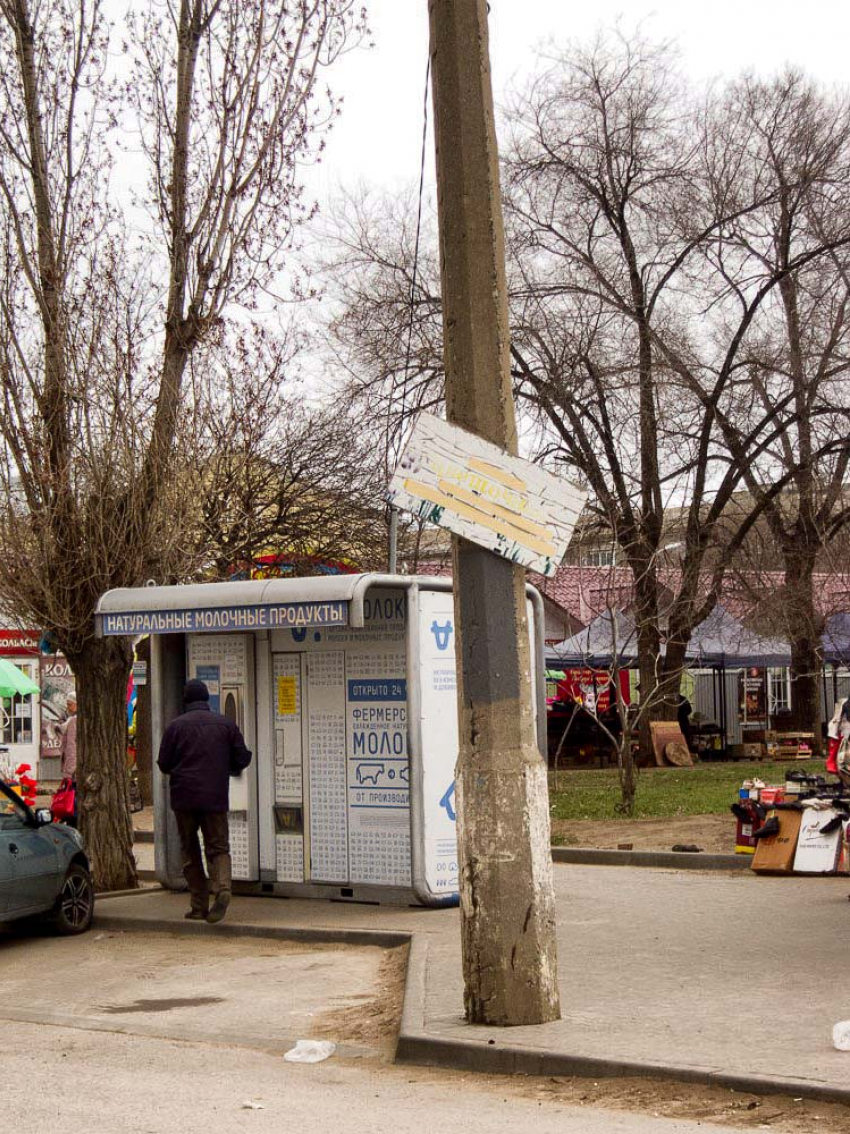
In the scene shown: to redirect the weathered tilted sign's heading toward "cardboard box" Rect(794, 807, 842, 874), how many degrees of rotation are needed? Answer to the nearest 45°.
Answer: approximately 135° to its left

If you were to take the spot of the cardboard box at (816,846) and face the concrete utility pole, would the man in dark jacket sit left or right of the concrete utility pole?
right

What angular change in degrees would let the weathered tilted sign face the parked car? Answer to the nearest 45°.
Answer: approximately 135° to its right

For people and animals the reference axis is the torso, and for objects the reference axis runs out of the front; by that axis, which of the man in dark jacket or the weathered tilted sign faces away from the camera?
the man in dark jacket

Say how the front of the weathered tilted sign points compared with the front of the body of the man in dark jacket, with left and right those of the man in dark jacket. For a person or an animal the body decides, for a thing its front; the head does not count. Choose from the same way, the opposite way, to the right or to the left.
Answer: the opposite way

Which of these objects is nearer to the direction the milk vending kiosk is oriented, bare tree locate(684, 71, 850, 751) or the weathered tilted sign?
the weathered tilted sign

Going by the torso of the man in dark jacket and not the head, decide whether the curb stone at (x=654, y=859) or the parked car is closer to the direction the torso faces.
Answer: the curb stone

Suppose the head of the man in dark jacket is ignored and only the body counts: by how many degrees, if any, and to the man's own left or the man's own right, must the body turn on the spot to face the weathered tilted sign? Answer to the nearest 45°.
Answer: approximately 180°

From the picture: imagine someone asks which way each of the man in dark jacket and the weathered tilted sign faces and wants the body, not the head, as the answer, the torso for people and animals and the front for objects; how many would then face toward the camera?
1

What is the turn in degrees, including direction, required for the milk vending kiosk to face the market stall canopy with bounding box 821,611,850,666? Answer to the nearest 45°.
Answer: approximately 180°

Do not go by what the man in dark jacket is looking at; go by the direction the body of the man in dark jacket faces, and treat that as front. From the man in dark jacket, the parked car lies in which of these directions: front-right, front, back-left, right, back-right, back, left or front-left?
left

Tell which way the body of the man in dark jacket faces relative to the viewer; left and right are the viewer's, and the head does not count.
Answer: facing away from the viewer

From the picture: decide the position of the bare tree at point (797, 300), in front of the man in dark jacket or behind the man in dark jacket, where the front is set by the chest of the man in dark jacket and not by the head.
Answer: in front

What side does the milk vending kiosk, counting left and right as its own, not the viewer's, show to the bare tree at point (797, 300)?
back

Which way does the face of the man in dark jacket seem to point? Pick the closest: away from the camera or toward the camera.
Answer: away from the camera

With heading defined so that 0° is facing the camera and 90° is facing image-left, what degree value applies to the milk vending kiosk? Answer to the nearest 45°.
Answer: approximately 45°

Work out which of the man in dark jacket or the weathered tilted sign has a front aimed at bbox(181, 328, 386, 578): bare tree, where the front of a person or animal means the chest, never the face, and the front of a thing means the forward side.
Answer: the man in dark jacket
